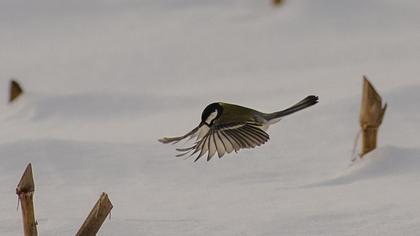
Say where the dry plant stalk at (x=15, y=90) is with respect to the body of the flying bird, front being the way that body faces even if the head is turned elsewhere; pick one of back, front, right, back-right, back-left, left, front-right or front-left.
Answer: front-right

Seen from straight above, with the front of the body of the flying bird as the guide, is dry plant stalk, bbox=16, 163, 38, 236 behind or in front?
in front

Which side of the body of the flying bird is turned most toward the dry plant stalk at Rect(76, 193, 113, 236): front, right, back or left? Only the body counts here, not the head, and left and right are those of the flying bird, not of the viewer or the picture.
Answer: front

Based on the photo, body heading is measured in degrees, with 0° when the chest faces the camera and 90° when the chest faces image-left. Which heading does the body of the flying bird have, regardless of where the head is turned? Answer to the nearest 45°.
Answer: approximately 90°

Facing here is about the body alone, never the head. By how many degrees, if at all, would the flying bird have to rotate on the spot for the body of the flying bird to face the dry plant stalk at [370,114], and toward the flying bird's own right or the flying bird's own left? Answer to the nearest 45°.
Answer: approximately 135° to the flying bird's own right
